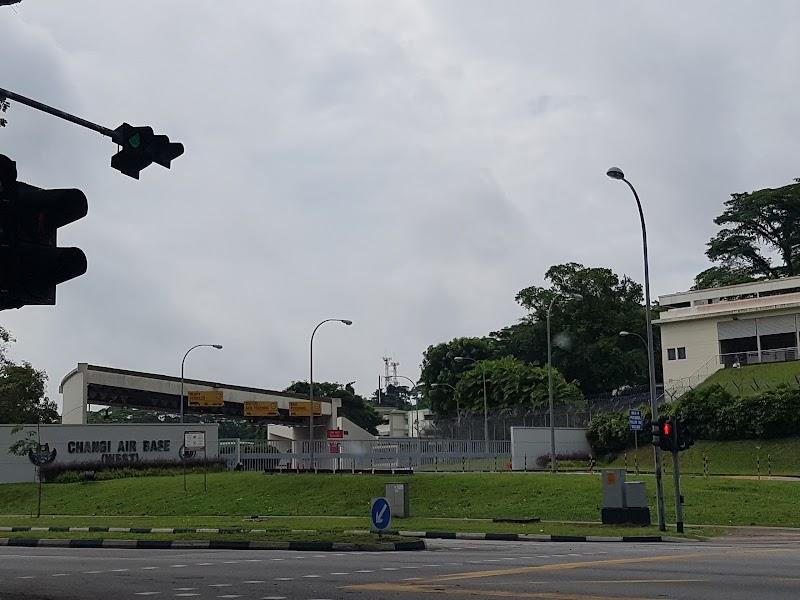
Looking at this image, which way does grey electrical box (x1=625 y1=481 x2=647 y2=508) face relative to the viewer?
toward the camera

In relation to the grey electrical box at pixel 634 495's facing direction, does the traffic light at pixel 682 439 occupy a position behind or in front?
in front

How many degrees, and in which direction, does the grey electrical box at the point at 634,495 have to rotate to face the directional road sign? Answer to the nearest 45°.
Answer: approximately 45° to its right
